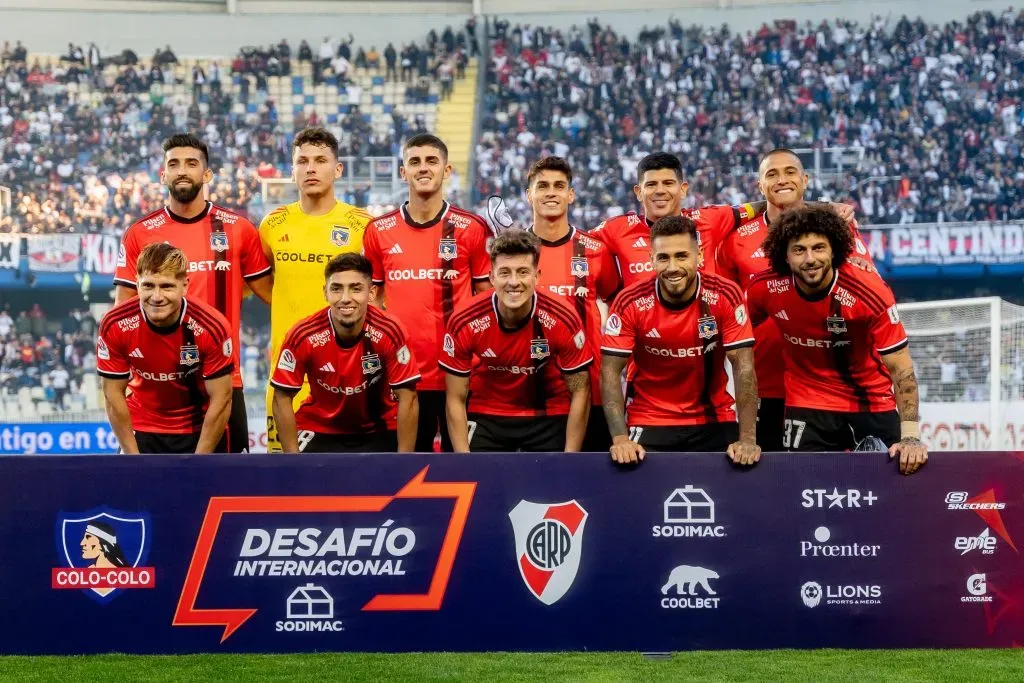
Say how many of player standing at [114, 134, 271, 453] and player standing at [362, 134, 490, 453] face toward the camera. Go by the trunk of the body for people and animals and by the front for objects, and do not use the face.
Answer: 2

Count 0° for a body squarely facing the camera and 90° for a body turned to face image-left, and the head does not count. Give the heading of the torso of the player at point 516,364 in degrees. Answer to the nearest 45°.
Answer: approximately 0°

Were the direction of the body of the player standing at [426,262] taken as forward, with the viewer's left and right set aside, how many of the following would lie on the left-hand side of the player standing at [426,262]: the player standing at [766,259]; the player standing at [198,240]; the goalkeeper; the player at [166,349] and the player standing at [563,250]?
2

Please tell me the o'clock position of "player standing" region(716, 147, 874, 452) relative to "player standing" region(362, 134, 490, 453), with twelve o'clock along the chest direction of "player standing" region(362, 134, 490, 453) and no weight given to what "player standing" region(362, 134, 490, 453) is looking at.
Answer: "player standing" region(716, 147, 874, 452) is roughly at 9 o'clock from "player standing" region(362, 134, 490, 453).

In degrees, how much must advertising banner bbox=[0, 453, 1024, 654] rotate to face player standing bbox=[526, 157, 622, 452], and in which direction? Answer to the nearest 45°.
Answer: approximately 180°

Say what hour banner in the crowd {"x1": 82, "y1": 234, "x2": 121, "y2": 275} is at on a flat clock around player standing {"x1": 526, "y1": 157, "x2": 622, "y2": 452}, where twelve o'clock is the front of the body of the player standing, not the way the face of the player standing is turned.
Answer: The banner in the crowd is roughly at 5 o'clock from the player standing.

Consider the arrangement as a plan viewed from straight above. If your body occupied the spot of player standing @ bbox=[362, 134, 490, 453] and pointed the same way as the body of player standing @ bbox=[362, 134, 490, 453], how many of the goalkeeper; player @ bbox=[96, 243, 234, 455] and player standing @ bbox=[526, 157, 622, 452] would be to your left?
1

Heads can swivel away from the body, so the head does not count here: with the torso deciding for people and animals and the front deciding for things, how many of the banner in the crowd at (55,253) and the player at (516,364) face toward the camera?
2

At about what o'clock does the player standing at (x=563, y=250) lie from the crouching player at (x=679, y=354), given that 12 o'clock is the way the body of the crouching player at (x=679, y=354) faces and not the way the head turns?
the player standing at (x=563, y=250) is roughly at 5 o'clock from the crouching player at (x=679, y=354).

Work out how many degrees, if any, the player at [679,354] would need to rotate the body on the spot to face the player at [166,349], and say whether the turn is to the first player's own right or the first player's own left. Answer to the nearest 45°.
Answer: approximately 90° to the first player's own right

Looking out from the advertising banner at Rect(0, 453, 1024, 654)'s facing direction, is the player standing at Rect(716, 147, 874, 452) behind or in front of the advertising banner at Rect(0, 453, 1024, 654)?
behind

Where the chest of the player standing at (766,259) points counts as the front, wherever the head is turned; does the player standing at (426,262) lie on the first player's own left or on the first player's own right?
on the first player's own right
